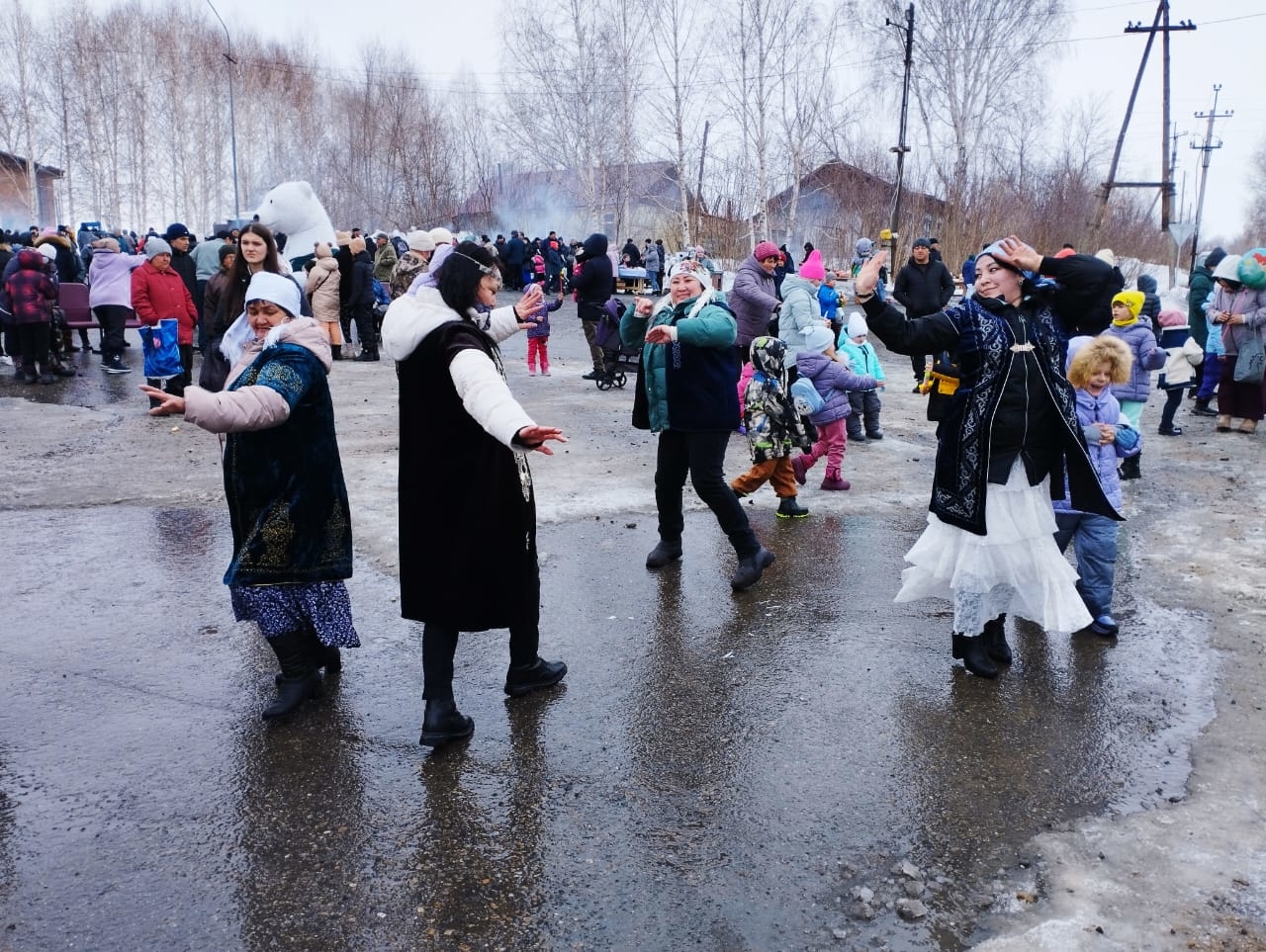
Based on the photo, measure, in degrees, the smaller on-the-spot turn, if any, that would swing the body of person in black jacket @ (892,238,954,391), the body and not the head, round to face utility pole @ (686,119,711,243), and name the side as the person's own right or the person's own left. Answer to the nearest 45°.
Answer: approximately 180°

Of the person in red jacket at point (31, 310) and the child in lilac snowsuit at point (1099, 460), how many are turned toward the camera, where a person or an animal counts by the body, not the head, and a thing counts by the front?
1

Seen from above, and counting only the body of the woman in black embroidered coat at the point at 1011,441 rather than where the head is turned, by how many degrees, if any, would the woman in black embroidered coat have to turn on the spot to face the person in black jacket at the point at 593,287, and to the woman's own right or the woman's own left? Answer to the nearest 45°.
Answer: approximately 135° to the woman's own right

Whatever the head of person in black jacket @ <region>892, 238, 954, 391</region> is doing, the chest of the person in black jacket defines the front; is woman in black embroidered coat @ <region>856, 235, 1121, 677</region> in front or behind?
in front

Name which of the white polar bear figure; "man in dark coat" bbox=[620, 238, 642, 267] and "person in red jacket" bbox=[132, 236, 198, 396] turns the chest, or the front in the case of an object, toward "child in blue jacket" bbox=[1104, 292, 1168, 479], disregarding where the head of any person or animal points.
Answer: the person in red jacket

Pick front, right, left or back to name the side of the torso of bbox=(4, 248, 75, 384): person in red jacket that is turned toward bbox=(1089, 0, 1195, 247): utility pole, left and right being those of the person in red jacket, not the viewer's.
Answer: right
